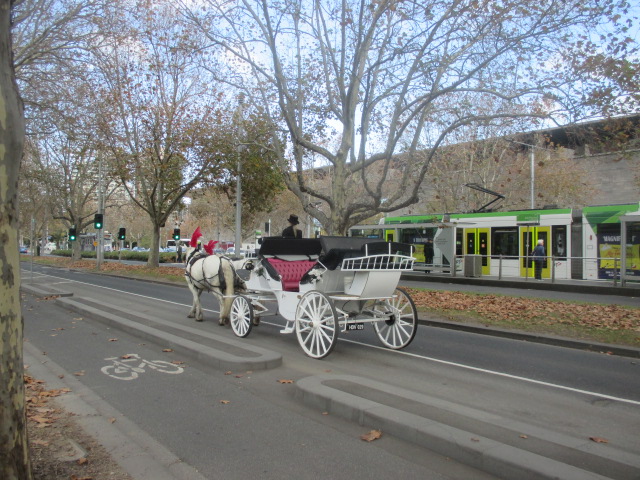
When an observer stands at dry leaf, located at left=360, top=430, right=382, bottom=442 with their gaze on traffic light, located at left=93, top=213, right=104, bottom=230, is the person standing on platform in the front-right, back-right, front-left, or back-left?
front-right

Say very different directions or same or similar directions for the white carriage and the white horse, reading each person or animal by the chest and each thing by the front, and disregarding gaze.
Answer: same or similar directions

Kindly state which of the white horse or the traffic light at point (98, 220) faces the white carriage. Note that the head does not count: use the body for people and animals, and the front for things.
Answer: the traffic light

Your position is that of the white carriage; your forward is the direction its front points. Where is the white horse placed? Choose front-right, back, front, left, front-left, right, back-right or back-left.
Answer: front

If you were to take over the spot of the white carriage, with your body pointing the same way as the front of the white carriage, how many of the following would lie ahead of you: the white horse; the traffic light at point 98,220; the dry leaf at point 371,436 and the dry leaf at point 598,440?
2

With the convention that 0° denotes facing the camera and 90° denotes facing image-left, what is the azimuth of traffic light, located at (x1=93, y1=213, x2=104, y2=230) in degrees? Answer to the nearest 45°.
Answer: approximately 0°

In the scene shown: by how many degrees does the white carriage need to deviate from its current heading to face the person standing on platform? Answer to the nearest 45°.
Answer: approximately 90° to its right

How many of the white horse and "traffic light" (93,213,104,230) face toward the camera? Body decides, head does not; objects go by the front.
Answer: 1

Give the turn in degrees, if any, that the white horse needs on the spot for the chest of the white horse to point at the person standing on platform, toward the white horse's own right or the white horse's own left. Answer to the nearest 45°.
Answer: approximately 90° to the white horse's own right

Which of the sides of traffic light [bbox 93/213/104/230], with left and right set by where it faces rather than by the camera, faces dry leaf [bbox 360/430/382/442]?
front

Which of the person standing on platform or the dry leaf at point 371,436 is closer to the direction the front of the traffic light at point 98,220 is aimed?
the dry leaf

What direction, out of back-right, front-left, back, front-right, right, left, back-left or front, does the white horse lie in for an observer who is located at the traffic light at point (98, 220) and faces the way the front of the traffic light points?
front

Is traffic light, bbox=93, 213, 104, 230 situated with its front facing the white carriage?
yes

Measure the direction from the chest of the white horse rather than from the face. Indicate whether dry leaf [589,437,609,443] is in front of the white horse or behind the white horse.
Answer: behind
